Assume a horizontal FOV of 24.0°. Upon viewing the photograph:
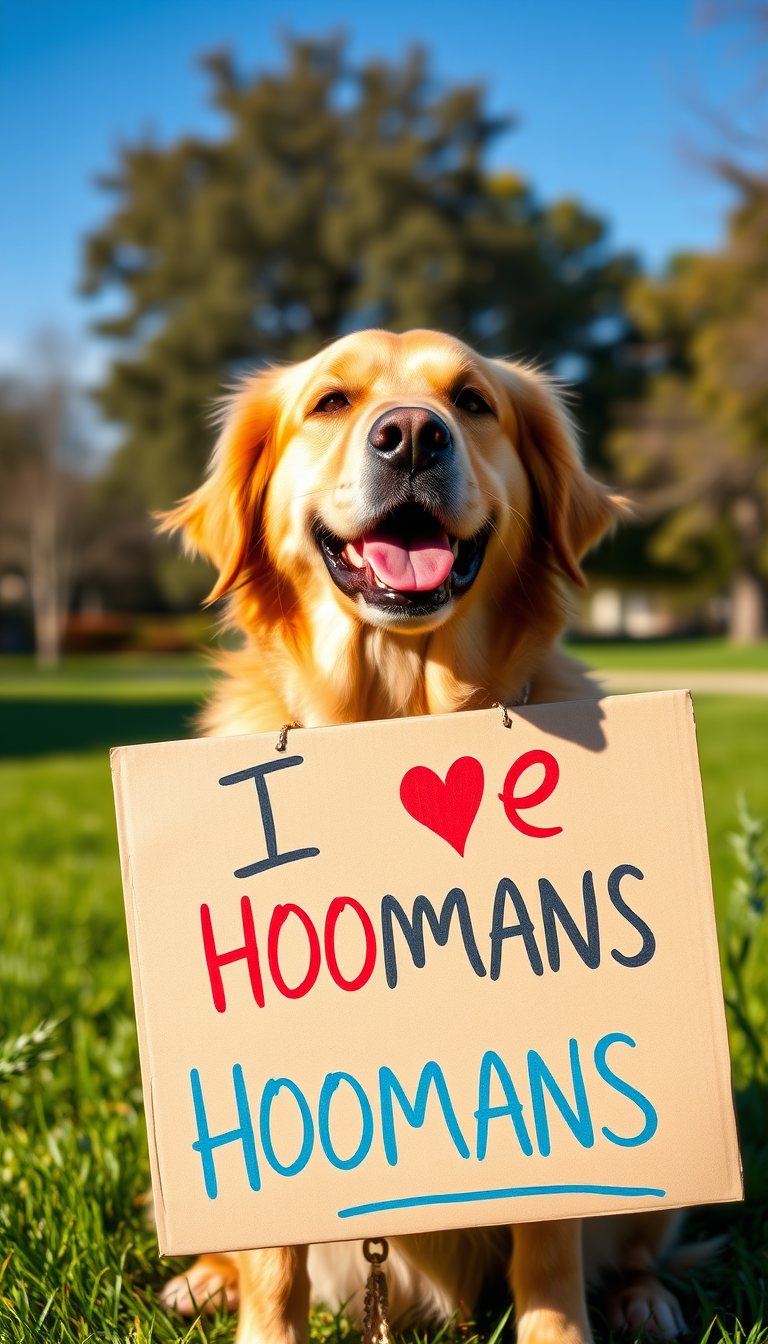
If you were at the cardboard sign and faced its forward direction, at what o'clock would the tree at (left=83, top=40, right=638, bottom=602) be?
The tree is roughly at 6 o'clock from the cardboard sign.

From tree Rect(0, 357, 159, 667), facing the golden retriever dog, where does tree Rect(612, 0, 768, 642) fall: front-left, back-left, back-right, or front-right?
front-left

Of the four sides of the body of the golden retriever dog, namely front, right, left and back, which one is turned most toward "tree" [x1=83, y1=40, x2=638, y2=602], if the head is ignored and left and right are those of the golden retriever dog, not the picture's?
back

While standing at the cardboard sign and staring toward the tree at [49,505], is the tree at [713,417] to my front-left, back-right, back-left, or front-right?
front-right

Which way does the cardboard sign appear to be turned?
toward the camera

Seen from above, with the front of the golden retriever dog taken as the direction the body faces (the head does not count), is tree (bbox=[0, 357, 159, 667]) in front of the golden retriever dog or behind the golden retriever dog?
behind

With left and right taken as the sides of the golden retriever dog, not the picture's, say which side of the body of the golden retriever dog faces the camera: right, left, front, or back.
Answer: front

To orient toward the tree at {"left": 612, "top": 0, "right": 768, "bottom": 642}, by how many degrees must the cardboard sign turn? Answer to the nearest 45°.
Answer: approximately 180°
